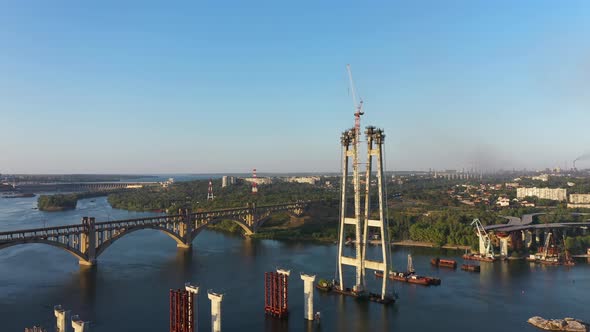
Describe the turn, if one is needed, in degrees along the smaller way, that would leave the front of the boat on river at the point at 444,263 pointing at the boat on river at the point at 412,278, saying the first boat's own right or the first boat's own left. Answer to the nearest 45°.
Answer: approximately 90° to the first boat's own left

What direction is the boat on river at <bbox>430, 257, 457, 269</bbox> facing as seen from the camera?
to the viewer's left

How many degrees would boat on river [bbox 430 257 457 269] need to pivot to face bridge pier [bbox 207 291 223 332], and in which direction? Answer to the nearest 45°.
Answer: approximately 45° to its left

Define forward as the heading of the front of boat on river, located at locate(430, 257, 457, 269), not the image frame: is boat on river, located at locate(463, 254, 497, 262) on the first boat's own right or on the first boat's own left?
on the first boat's own right

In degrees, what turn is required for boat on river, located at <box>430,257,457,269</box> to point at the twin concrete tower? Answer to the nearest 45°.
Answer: approximately 90° to its left

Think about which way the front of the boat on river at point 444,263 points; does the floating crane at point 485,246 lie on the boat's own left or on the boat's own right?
on the boat's own right
